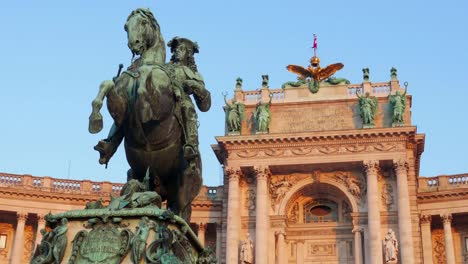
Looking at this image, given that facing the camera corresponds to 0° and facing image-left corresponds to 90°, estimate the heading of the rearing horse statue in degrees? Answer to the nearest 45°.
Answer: approximately 45°

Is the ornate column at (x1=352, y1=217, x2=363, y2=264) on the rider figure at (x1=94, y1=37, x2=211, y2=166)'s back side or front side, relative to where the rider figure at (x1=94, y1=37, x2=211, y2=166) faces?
on the back side

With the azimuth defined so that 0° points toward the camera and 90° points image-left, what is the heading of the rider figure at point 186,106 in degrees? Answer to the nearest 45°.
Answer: approximately 45°
